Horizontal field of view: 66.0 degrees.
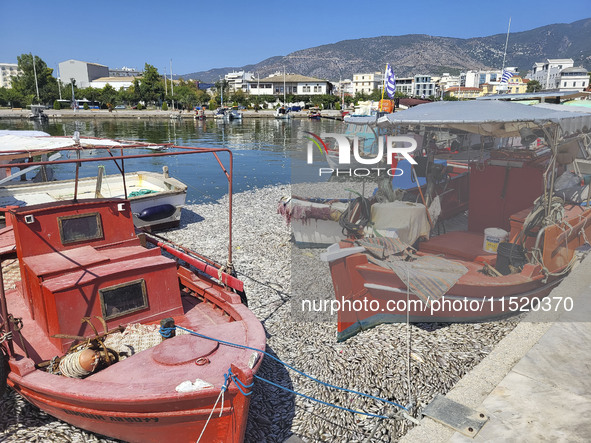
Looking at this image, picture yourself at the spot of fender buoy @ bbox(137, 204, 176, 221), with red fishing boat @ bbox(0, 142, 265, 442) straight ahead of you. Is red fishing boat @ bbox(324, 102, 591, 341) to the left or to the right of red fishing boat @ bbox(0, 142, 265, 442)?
left

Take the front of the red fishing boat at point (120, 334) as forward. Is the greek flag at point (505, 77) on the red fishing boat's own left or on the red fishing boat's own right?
on the red fishing boat's own left

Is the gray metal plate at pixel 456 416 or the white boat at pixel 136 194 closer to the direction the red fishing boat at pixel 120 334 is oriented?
the gray metal plate

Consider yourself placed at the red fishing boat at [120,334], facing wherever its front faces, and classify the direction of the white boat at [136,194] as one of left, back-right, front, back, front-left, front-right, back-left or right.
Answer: back-left

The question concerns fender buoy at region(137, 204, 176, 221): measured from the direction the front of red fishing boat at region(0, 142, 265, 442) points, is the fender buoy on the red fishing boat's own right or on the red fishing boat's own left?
on the red fishing boat's own left

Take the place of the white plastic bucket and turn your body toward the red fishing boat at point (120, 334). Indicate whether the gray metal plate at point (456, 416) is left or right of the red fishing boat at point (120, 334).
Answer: left

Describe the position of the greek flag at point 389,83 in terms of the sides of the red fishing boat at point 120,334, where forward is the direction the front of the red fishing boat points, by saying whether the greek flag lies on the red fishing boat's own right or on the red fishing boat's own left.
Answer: on the red fishing boat's own left

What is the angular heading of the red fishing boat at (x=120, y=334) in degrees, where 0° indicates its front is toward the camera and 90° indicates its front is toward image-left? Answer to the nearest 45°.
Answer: approximately 315°
